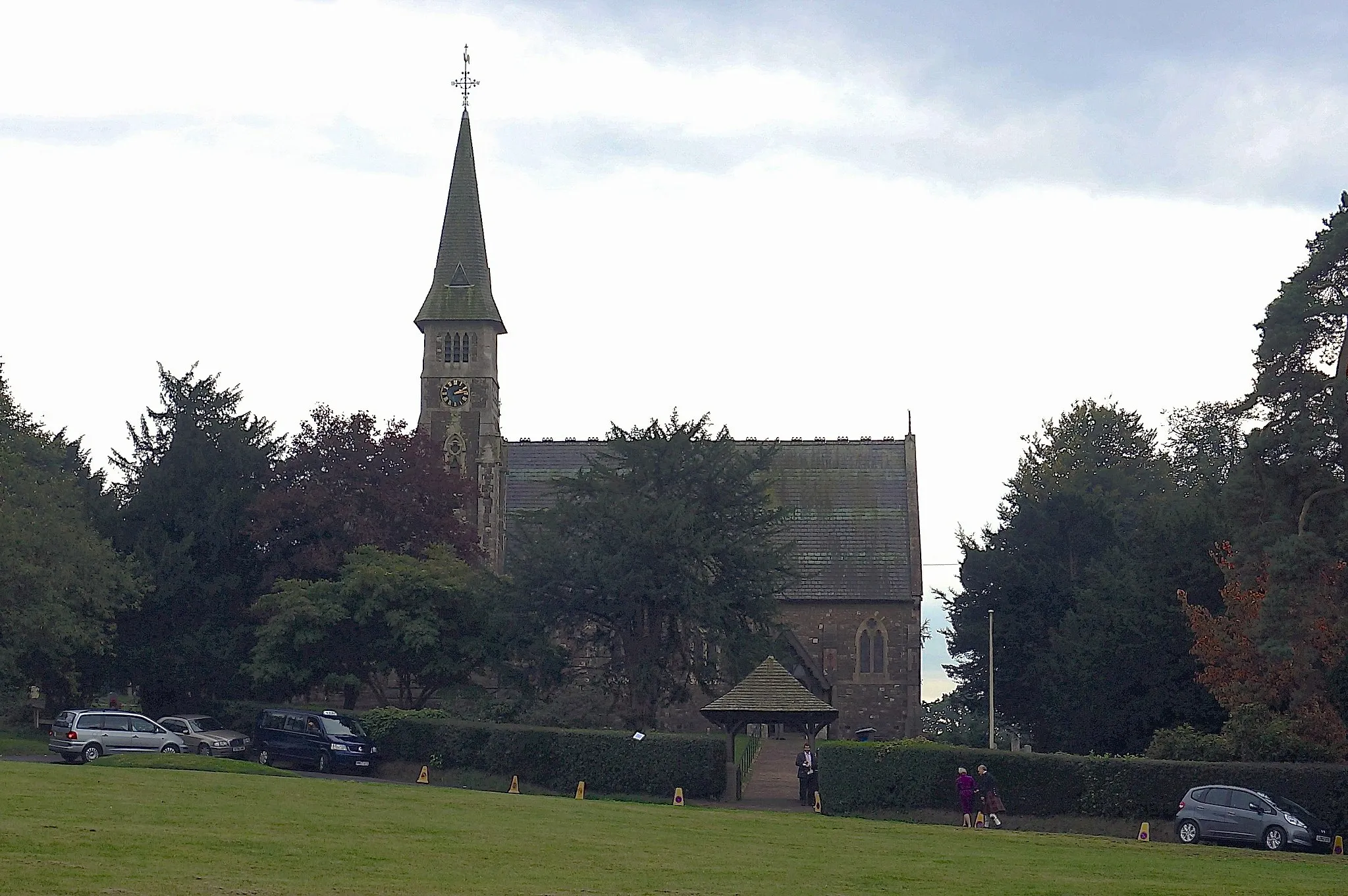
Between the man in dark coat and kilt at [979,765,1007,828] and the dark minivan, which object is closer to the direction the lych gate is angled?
the man in dark coat and kilt

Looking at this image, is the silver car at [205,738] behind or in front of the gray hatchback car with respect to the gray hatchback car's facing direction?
behind

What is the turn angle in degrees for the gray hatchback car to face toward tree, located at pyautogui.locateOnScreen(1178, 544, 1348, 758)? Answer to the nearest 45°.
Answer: approximately 135° to its left

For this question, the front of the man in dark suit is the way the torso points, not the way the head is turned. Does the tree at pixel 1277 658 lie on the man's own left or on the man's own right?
on the man's own left

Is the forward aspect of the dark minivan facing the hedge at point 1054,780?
yes

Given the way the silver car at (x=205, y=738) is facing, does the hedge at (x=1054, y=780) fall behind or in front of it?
in front

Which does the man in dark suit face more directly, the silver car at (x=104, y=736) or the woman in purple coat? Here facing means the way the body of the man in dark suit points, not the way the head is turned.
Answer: the woman in purple coat

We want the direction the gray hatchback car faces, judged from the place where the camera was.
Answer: facing the viewer and to the right of the viewer

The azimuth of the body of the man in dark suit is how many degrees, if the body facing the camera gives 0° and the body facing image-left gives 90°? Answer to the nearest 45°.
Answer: approximately 0°

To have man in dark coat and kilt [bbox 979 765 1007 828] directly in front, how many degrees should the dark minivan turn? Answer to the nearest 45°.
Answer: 0° — it already faces them

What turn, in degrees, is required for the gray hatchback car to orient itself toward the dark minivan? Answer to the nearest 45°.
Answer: approximately 135° to its right

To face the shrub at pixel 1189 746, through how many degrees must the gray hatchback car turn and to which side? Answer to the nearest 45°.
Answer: approximately 135° to its left

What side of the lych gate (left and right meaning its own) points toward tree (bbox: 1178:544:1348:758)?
left

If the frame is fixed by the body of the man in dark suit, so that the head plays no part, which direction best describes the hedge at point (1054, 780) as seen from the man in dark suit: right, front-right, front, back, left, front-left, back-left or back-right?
front-left

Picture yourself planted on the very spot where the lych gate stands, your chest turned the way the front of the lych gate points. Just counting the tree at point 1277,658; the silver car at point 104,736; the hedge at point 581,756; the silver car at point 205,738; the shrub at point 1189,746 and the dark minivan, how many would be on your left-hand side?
2

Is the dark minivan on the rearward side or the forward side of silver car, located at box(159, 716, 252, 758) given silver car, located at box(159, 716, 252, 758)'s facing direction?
on the forward side
